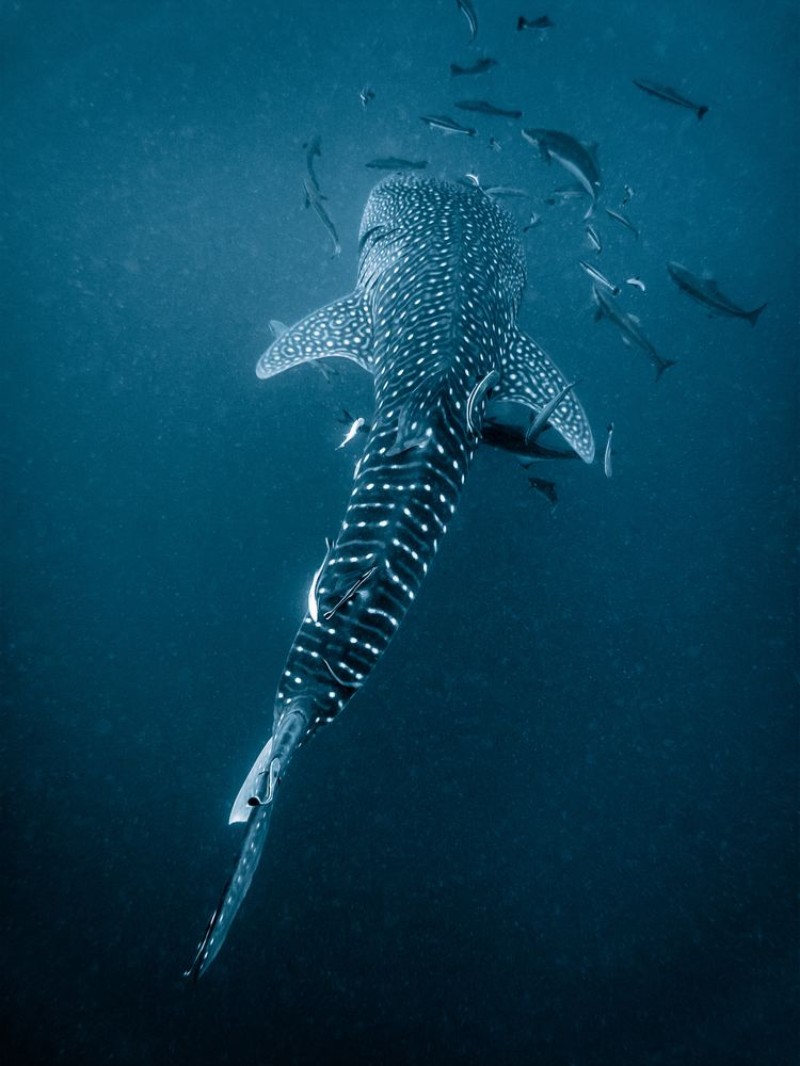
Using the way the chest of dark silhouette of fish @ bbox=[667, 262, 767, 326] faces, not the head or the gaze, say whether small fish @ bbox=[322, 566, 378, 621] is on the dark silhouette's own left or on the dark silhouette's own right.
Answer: on the dark silhouette's own left

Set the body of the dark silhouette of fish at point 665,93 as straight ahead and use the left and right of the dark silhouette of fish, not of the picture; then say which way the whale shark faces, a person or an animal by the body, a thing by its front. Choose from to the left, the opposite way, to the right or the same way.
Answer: to the right

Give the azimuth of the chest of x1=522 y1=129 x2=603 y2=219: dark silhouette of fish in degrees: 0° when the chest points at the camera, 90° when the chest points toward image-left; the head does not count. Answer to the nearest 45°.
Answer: approximately 90°

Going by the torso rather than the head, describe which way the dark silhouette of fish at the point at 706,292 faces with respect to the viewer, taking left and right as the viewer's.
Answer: facing to the left of the viewer

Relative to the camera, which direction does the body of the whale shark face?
away from the camera

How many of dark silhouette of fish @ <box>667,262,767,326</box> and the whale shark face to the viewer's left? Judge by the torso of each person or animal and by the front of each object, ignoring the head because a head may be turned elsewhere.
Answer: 1

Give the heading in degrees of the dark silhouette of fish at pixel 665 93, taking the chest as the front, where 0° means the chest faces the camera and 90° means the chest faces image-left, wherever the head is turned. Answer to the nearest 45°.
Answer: approximately 90°
